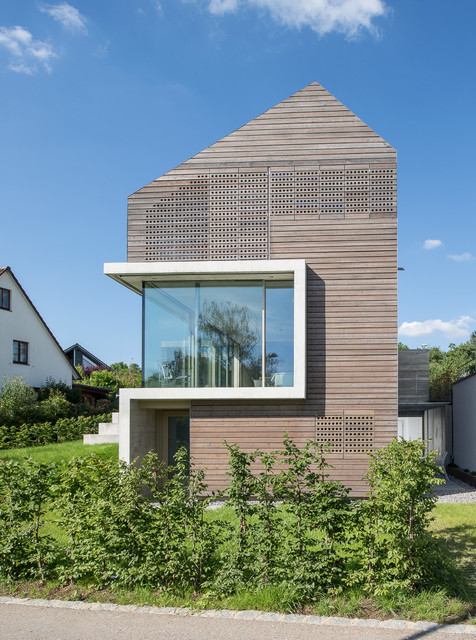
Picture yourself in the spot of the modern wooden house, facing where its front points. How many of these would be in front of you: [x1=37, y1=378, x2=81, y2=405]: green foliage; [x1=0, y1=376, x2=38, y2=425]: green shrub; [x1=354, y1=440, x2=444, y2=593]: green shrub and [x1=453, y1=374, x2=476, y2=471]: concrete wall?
1

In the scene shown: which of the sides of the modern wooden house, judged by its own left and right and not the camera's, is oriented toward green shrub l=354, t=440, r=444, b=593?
front

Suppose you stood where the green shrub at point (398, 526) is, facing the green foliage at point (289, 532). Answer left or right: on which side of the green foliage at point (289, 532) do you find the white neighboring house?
right

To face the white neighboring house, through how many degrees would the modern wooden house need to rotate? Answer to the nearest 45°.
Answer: approximately 135° to its right

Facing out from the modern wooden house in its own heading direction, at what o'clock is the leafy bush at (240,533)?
The leafy bush is roughly at 12 o'clock from the modern wooden house.

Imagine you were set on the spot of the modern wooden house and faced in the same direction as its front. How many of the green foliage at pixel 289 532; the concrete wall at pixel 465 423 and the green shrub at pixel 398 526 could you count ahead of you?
2

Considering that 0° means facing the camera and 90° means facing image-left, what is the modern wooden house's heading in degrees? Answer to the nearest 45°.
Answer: approximately 0°

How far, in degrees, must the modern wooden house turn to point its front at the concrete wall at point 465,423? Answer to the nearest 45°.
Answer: approximately 135° to its left

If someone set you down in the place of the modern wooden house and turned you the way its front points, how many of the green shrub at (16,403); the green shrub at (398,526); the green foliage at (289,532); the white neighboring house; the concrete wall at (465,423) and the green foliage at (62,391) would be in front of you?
2

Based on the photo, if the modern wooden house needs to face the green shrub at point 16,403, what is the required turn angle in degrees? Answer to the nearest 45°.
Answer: approximately 135° to its right

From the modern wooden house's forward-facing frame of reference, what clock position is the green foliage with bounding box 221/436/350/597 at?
The green foliage is roughly at 12 o'clock from the modern wooden house.

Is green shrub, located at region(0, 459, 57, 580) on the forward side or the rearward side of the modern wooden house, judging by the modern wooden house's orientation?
on the forward side

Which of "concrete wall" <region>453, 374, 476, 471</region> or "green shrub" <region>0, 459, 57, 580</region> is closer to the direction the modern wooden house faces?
the green shrub
